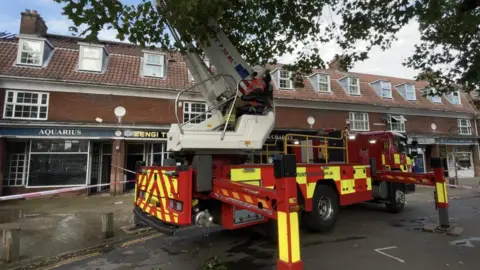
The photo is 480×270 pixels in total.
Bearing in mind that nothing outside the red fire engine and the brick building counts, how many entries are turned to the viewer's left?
0

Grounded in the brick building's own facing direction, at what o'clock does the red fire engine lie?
The red fire engine is roughly at 12 o'clock from the brick building.

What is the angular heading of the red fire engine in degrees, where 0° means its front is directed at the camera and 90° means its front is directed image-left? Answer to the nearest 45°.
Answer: approximately 225°

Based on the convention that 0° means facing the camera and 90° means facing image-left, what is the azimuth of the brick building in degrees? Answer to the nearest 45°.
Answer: approximately 315°

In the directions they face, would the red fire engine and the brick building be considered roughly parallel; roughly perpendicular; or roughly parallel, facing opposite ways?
roughly perpendicular

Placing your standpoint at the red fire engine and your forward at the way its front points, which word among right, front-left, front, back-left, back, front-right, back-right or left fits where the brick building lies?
left
